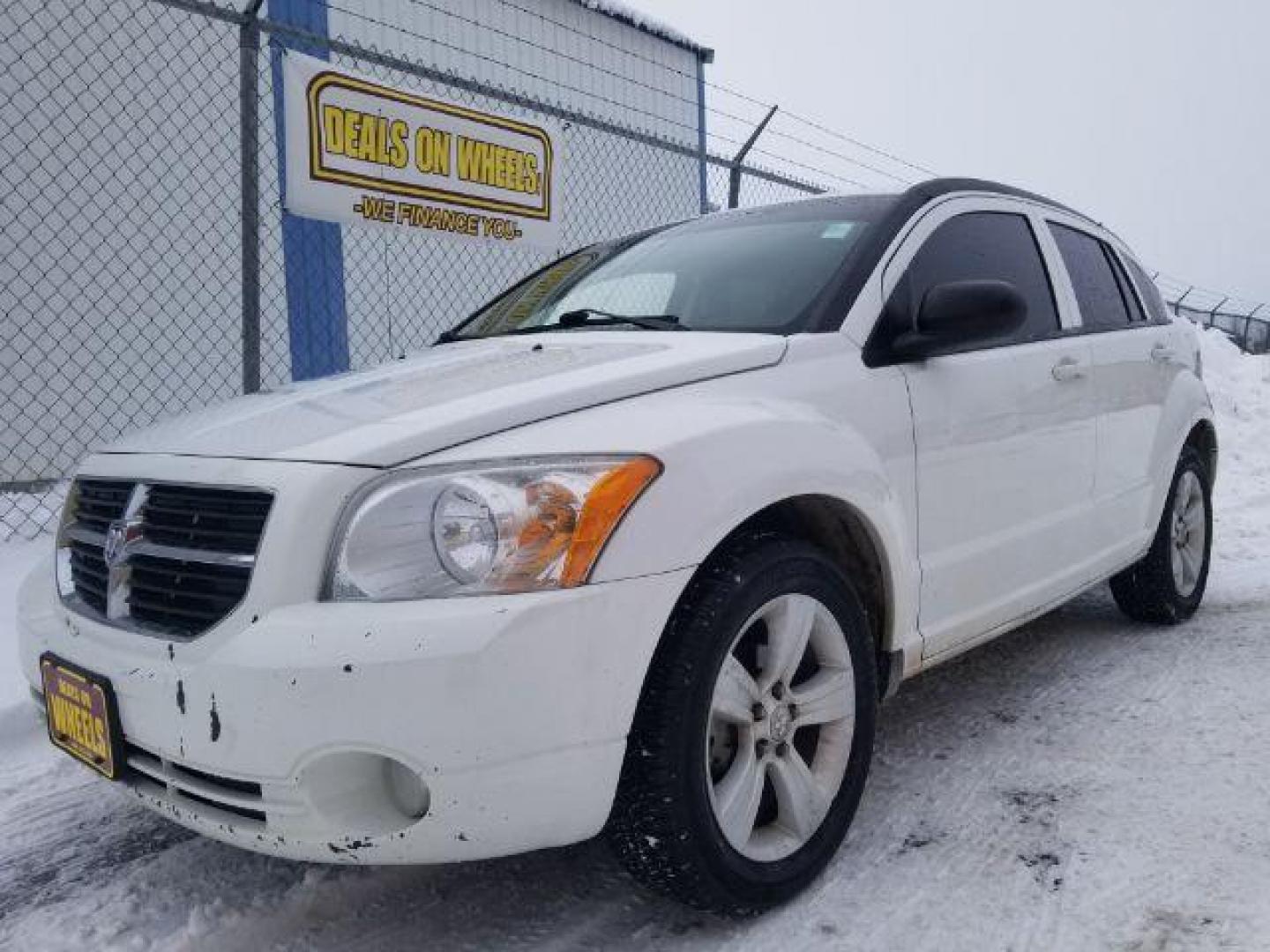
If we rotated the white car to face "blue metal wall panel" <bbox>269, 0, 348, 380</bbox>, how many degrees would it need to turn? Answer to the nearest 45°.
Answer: approximately 135° to its right

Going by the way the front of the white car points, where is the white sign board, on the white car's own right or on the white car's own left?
on the white car's own right

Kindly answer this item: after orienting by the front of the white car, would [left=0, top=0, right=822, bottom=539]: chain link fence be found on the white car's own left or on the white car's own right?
on the white car's own right

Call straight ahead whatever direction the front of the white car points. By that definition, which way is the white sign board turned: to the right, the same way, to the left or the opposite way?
to the left

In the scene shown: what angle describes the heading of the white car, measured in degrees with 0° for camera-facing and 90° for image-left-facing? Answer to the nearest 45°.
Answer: approximately 45°

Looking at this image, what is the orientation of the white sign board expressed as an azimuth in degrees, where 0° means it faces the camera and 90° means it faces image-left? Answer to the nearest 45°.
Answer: approximately 315°
